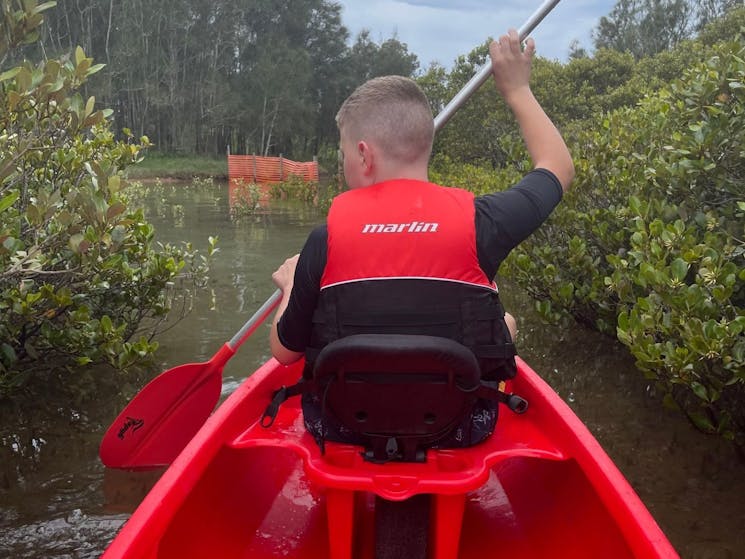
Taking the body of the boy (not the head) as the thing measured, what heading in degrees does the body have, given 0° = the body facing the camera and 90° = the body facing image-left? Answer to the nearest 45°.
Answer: approximately 180°

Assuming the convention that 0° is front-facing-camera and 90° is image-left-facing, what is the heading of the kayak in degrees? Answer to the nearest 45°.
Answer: approximately 180°

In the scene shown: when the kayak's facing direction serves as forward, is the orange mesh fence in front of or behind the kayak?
in front

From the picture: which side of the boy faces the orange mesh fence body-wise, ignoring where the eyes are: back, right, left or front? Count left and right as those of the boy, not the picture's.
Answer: front
